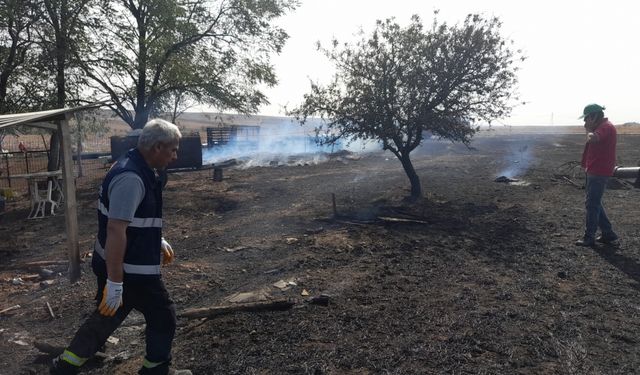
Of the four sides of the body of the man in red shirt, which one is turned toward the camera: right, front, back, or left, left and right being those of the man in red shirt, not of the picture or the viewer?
left

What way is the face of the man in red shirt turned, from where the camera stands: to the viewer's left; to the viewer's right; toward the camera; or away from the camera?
to the viewer's left

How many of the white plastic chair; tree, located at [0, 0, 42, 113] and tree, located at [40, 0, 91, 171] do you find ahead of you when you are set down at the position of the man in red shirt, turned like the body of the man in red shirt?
3

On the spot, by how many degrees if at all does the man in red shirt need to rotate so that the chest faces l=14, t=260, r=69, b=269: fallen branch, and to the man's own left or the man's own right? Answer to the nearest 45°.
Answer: approximately 45° to the man's own left

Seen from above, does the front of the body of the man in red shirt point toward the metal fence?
yes

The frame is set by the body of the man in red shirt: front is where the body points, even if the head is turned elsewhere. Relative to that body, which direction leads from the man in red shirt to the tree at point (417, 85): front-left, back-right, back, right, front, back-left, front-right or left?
front-right

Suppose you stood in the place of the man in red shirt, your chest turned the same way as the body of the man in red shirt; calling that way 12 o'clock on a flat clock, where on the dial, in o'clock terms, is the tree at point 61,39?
The tree is roughly at 12 o'clock from the man in red shirt.

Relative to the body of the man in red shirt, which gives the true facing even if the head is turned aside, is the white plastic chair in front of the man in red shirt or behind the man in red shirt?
in front

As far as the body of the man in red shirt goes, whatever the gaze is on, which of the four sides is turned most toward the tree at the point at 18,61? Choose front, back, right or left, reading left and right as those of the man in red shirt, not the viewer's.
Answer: front

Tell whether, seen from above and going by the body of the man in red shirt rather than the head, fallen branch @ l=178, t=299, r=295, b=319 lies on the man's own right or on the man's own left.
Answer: on the man's own left

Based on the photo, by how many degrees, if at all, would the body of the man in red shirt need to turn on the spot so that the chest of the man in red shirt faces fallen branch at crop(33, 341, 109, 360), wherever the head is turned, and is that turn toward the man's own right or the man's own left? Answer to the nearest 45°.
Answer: approximately 45° to the man's own left
